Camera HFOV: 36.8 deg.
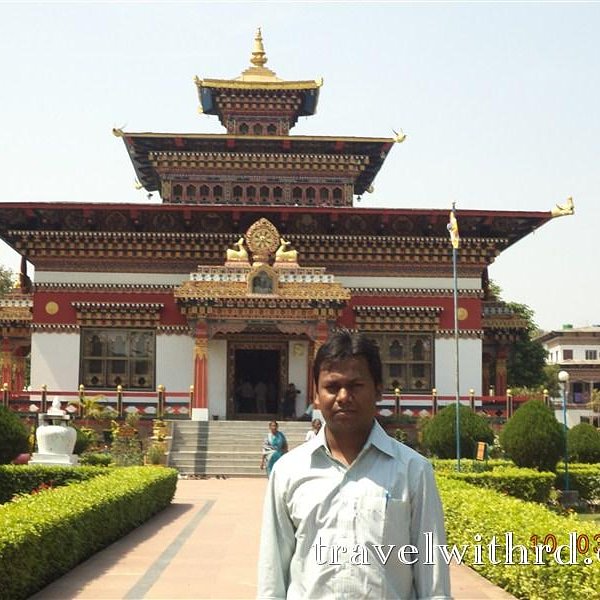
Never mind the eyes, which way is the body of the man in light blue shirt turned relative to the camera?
toward the camera

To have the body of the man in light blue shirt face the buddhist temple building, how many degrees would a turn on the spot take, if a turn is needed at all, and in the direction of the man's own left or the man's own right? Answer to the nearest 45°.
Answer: approximately 180°

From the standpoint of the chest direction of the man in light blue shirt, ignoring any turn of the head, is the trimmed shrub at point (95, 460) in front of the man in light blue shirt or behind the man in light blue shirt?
behind

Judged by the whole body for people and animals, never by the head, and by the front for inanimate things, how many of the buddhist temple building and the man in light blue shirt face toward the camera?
2

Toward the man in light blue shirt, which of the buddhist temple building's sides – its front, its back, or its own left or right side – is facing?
front

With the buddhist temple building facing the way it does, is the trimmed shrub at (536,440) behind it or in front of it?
in front

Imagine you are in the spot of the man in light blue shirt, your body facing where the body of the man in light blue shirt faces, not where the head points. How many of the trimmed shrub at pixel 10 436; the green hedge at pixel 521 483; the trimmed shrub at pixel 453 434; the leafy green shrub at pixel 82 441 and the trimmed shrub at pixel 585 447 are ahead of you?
0

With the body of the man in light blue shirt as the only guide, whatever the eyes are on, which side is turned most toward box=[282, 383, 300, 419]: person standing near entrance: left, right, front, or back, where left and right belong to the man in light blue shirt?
back

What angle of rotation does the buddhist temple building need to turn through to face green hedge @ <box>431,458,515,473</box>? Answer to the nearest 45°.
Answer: approximately 45° to its left

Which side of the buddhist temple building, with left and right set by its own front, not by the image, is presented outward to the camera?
front

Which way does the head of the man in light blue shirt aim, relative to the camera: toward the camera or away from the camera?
toward the camera

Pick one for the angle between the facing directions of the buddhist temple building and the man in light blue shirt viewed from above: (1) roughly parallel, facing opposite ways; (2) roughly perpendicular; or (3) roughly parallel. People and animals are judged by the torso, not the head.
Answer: roughly parallel

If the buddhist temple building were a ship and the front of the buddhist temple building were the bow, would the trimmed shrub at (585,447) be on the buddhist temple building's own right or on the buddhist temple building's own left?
on the buddhist temple building's own left

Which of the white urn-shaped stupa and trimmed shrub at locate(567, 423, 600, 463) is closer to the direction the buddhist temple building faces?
the white urn-shaped stupa

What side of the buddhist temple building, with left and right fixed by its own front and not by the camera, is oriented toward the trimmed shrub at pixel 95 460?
front

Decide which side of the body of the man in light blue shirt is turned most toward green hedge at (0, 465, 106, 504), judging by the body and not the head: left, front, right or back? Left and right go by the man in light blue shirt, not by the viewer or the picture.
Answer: back

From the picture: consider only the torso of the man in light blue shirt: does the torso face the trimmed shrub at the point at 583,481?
no
